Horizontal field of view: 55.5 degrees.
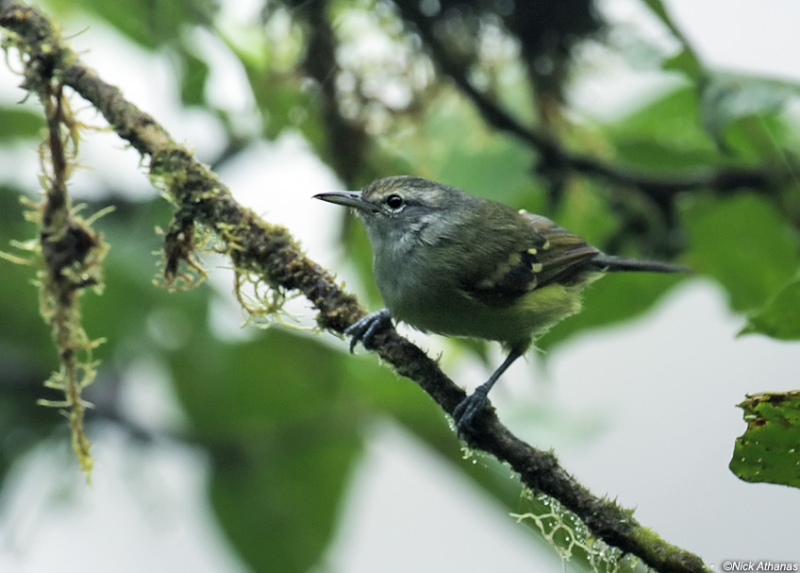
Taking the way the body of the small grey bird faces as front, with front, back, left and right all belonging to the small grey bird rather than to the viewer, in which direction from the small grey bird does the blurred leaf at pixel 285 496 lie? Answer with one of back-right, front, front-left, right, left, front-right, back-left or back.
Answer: right

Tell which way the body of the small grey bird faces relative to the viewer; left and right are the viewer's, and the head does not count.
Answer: facing to the left of the viewer

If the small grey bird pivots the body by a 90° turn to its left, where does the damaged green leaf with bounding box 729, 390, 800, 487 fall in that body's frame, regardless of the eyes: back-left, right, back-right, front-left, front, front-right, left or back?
front-left

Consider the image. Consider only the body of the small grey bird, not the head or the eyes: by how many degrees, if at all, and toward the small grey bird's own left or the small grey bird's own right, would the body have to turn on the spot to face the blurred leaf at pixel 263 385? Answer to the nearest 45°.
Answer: approximately 45° to the small grey bird's own right

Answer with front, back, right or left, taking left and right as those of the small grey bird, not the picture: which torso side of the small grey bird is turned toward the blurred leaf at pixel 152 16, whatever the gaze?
right

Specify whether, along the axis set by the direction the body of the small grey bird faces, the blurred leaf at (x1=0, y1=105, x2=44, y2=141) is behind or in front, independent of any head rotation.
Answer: in front
